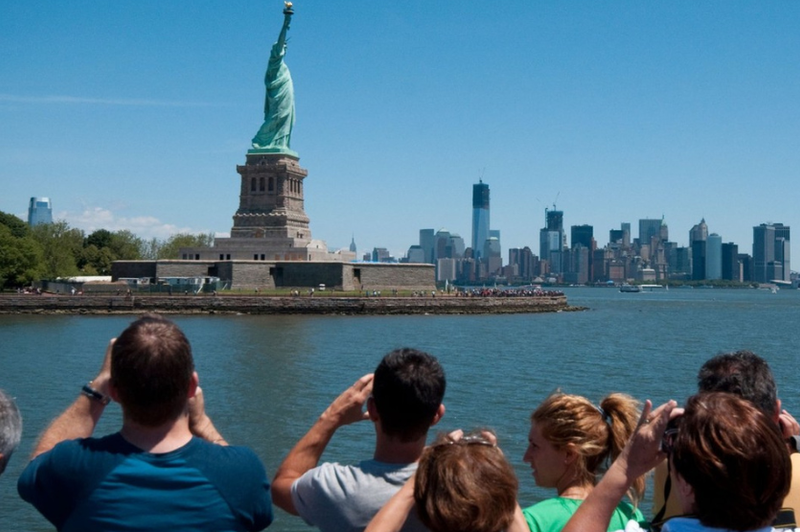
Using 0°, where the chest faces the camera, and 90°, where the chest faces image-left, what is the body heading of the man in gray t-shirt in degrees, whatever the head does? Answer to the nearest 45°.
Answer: approximately 180°

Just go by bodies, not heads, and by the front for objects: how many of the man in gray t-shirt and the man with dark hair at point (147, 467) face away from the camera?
2

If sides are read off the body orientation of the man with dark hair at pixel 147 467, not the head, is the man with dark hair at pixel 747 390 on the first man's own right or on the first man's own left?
on the first man's own right

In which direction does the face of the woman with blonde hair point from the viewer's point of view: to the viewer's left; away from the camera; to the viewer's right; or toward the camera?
to the viewer's left

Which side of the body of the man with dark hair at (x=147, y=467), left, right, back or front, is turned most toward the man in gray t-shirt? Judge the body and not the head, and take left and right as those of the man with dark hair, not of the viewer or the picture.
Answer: right

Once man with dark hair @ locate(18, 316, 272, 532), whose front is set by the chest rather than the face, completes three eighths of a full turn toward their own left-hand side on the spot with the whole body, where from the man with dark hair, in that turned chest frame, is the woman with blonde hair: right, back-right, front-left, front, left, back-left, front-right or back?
back-left

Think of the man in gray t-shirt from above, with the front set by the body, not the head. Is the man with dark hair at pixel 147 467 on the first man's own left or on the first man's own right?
on the first man's own left

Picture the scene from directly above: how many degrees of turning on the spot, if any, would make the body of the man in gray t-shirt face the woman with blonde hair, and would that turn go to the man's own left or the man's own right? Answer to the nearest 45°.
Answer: approximately 90° to the man's own right

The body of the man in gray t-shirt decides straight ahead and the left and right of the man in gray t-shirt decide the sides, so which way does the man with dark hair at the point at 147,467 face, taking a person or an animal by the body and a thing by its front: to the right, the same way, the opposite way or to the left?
the same way

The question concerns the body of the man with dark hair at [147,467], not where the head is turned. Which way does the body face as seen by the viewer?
away from the camera

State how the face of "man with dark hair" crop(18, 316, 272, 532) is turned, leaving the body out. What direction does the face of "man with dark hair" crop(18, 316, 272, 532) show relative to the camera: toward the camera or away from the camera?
away from the camera

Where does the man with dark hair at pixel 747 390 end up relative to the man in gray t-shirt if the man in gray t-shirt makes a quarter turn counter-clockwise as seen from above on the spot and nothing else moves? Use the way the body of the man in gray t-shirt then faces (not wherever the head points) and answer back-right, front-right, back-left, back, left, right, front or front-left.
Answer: back
